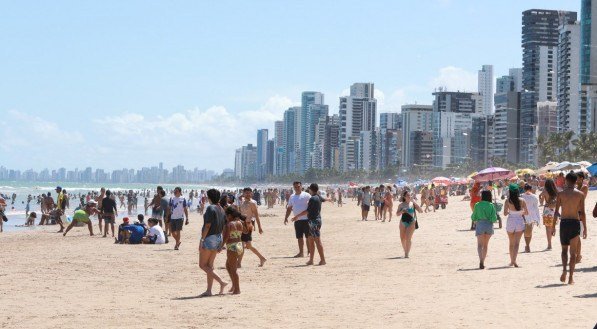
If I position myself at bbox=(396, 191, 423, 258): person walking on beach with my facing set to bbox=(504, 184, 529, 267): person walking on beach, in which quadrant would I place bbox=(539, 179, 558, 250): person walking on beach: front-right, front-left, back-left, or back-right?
front-left

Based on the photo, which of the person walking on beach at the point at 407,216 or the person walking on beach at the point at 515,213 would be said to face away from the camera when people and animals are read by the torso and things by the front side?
the person walking on beach at the point at 515,213

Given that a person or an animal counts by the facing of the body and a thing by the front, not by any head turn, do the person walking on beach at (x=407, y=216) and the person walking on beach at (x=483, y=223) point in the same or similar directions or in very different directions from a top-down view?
very different directions

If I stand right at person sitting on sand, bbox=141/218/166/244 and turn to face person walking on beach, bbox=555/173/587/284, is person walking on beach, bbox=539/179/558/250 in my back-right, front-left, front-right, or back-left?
front-left

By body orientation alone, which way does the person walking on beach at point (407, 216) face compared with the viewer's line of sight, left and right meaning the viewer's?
facing the viewer

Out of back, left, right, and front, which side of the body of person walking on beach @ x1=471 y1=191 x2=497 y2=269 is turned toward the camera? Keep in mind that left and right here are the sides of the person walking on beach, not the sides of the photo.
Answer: back

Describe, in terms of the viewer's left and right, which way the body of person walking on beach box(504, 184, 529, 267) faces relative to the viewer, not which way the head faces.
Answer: facing away from the viewer

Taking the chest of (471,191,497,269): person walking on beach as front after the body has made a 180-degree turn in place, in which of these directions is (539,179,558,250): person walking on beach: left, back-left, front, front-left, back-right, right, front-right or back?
back-left

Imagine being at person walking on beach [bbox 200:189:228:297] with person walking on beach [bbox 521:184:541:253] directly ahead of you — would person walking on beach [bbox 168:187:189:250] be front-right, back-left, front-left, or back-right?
front-left
